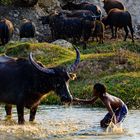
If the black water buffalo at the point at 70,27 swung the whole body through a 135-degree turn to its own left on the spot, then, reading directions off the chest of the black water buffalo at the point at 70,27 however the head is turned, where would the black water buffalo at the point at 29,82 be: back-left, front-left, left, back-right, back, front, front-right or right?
front-right

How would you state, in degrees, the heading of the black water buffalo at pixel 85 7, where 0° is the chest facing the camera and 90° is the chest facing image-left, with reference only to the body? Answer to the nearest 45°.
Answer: approximately 90°

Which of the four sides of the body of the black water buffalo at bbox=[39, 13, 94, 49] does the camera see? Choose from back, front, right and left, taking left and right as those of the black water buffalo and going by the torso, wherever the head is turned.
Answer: left

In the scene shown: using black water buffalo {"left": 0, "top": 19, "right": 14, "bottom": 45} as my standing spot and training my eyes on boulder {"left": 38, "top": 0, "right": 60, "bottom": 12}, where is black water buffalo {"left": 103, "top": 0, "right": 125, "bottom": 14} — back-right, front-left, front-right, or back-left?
front-right

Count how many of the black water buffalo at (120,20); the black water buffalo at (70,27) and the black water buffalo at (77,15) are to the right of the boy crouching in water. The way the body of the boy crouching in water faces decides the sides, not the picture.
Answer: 3

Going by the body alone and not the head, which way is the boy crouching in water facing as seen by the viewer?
to the viewer's left

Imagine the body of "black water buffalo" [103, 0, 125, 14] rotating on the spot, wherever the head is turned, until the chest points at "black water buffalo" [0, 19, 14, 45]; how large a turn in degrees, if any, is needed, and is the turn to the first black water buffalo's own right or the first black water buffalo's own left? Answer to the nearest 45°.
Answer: approximately 45° to the first black water buffalo's own left

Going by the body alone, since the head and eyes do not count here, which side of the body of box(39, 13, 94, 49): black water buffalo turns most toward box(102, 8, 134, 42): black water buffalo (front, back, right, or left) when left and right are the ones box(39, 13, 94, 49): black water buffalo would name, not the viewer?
back

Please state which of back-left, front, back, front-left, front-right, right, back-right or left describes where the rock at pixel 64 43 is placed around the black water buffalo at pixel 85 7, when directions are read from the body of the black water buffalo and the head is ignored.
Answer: left

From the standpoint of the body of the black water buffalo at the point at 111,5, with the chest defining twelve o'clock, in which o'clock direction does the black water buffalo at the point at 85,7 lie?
the black water buffalo at the point at 85,7 is roughly at 11 o'clock from the black water buffalo at the point at 111,5.

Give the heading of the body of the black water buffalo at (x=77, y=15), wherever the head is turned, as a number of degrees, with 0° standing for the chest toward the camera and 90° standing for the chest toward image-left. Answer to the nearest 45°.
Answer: approximately 90°

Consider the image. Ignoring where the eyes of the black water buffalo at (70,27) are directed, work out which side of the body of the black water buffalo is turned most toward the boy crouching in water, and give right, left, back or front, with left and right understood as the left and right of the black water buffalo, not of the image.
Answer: left
